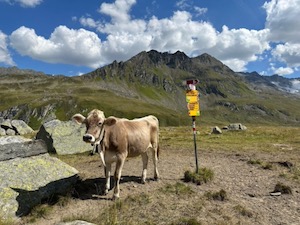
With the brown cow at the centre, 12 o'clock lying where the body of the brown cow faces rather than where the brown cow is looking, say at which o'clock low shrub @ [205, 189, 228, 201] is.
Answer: The low shrub is roughly at 8 o'clock from the brown cow.

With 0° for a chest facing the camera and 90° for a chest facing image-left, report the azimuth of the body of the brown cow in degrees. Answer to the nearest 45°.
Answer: approximately 45°

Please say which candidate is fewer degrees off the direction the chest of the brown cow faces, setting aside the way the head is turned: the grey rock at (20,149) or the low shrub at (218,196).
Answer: the grey rock

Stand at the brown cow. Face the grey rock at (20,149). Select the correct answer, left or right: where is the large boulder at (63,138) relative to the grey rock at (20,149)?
right

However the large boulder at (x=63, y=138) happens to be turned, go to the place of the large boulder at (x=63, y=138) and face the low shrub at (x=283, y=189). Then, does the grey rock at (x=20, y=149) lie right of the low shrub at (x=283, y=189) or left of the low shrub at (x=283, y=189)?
right

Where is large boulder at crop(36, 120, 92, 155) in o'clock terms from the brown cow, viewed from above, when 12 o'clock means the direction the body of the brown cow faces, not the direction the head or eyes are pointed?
The large boulder is roughly at 4 o'clock from the brown cow.

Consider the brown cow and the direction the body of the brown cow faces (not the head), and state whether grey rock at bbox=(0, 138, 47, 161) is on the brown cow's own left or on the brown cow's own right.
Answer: on the brown cow's own right

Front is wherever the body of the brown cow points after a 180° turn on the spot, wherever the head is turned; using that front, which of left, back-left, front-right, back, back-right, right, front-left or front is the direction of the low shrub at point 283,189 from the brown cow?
front-right
